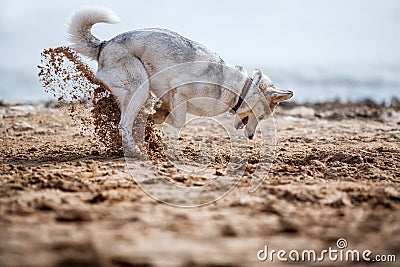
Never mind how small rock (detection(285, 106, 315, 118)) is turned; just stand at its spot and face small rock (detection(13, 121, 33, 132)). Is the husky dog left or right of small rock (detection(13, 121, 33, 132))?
left

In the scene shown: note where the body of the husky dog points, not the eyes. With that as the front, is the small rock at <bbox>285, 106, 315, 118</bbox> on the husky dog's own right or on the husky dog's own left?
on the husky dog's own left

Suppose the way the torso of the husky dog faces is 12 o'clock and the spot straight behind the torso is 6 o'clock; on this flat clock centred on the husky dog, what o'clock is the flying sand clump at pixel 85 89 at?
The flying sand clump is roughly at 7 o'clock from the husky dog.

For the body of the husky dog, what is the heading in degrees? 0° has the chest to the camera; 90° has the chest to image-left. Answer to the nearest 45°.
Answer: approximately 270°

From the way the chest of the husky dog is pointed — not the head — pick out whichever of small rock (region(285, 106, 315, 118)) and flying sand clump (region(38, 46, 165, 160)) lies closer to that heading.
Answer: the small rock

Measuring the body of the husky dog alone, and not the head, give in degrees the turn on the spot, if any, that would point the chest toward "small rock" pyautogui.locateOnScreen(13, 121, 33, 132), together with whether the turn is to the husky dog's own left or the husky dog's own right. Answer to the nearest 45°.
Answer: approximately 135° to the husky dog's own left
